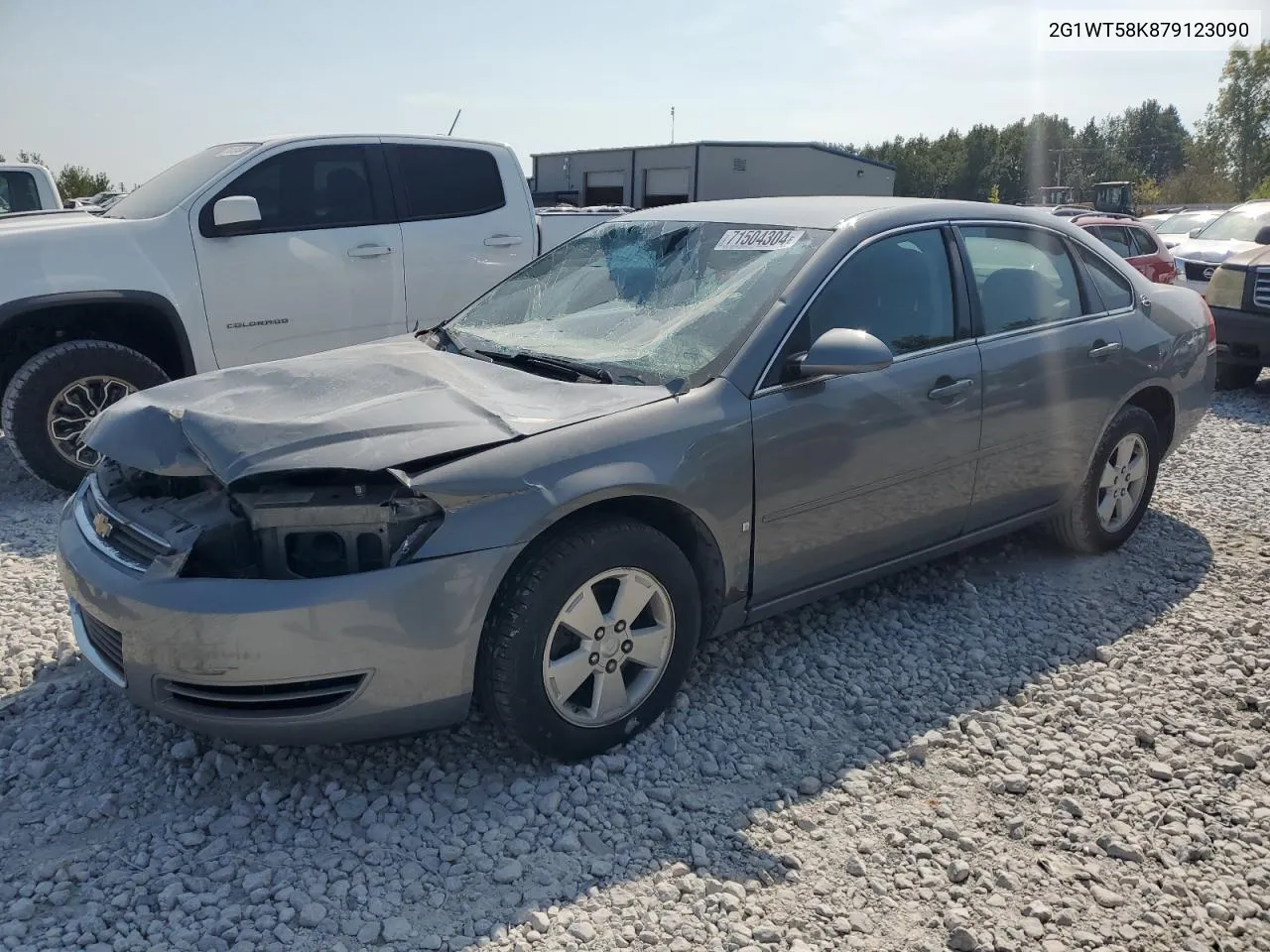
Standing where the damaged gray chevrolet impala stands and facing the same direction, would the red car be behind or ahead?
behind

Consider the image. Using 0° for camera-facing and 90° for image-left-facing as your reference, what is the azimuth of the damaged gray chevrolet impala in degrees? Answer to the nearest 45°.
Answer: approximately 45°

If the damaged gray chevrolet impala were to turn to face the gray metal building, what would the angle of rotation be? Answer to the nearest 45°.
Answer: approximately 135° to its right

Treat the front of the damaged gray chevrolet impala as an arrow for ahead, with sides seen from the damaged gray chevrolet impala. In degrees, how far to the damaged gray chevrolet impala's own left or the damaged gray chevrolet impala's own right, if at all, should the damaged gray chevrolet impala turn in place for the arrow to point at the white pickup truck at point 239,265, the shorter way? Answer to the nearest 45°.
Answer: approximately 90° to the damaged gray chevrolet impala's own right
